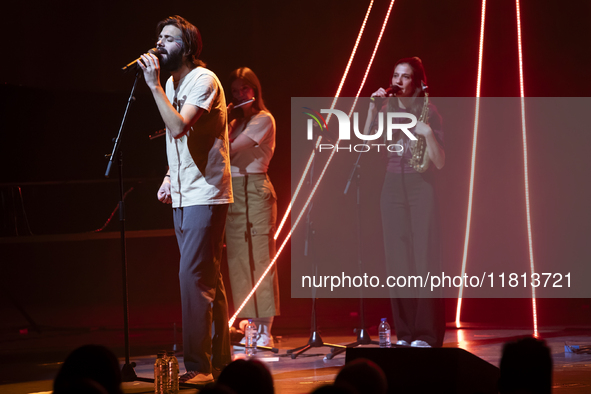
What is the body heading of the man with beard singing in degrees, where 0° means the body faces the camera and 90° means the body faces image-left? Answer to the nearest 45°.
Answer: approximately 45°

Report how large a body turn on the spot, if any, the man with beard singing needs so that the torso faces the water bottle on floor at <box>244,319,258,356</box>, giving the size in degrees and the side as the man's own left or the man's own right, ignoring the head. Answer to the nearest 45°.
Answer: approximately 135° to the man's own right

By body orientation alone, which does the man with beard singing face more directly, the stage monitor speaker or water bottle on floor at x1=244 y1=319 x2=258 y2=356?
the stage monitor speaker
